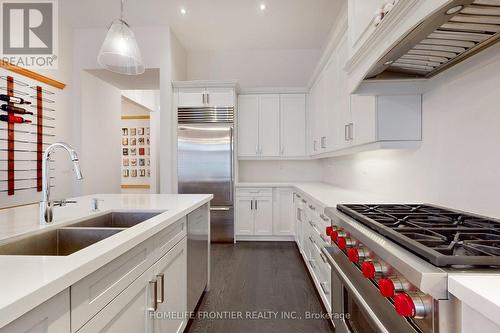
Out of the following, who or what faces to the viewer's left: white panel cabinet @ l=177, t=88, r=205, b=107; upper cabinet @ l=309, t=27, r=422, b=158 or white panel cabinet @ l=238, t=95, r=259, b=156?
the upper cabinet

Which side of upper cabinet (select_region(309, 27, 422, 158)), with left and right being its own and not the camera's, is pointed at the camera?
left

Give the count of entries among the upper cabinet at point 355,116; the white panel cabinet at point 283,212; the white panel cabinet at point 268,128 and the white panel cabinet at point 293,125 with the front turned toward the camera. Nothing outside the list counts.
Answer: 3

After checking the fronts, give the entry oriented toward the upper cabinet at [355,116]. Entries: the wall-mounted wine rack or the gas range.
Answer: the wall-mounted wine rack

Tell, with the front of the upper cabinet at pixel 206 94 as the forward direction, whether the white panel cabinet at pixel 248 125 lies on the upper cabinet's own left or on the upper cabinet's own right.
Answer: on the upper cabinet's own left

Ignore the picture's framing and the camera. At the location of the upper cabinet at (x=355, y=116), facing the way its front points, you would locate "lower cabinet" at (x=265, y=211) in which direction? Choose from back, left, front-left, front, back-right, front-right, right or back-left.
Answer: front-right

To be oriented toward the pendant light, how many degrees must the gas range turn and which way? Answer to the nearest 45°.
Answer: approximately 45° to its right
